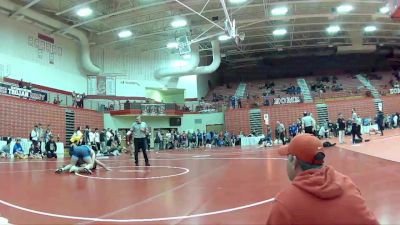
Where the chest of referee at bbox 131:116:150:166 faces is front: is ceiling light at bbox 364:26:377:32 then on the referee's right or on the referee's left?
on the referee's left

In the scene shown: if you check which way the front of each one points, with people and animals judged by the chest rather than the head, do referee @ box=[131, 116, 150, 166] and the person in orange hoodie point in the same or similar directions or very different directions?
very different directions

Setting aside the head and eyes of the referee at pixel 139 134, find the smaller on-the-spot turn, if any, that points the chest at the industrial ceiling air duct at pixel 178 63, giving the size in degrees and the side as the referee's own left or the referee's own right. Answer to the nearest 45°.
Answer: approximately 180°

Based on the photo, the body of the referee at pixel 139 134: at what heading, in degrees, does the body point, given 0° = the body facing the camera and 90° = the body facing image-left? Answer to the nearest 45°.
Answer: approximately 0°

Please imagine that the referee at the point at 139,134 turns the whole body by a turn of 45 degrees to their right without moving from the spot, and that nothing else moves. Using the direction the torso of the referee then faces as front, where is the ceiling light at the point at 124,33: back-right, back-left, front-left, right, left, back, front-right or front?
back-right

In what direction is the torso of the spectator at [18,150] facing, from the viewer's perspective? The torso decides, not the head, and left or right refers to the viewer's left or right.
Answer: facing the viewer and to the right of the viewer

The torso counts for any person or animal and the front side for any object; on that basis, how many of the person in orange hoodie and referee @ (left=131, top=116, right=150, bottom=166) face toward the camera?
1

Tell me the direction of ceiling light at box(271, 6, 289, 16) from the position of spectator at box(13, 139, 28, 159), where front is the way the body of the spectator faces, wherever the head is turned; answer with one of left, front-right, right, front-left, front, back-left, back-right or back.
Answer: front-left

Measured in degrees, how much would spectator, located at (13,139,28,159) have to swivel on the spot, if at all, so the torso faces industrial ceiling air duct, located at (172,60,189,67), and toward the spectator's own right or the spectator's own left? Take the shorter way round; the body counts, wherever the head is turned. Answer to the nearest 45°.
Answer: approximately 90° to the spectator's own left

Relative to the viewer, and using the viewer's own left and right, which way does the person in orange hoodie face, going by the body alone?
facing away from the viewer and to the left of the viewer
